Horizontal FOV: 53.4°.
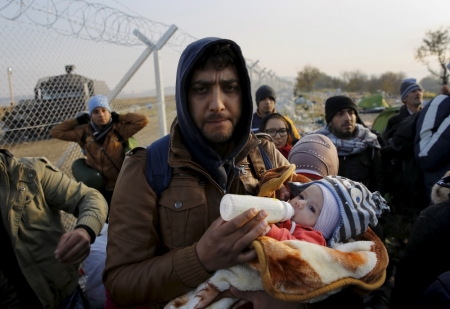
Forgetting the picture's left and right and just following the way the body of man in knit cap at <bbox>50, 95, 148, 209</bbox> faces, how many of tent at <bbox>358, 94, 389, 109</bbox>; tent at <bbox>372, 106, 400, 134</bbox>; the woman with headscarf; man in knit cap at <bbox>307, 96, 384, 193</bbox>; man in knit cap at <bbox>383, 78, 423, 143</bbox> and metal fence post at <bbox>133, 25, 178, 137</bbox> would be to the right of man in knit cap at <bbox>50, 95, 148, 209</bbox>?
0

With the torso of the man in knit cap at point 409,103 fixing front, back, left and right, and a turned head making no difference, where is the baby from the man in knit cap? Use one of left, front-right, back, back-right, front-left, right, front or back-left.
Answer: front-right

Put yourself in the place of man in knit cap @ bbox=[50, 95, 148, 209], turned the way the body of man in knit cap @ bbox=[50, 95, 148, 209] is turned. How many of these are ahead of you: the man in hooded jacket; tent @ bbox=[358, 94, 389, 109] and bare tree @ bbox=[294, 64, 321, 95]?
1

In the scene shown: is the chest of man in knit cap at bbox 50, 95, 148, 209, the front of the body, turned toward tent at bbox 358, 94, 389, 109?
no

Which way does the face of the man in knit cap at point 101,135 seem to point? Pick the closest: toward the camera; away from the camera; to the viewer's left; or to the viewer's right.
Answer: toward the camera

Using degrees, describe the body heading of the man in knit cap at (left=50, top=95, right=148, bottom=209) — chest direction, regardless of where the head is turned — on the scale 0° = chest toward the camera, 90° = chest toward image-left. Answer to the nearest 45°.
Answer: approximately 0°

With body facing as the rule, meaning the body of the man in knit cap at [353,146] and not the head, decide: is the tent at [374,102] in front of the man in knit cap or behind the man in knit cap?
behind

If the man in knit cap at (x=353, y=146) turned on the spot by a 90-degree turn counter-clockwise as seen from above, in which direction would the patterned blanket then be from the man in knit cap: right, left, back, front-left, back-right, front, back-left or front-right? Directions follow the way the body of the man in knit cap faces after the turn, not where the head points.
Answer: right

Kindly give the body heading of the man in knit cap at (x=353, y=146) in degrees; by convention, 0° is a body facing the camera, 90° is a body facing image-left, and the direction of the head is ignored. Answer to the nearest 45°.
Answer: approximately 0°

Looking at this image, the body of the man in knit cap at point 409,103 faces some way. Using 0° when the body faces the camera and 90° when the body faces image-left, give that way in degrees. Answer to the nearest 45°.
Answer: approximately 315°

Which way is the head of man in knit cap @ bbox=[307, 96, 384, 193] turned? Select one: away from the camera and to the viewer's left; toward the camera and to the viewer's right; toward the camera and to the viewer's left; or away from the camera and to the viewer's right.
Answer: toward the camera and to the viewer's right

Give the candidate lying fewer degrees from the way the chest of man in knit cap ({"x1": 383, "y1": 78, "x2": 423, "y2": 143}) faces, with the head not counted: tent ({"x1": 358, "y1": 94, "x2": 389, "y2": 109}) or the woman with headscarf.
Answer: the woman with headscarf

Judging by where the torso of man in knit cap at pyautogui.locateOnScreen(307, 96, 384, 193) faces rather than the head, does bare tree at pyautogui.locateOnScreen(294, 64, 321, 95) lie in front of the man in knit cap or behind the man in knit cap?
behind

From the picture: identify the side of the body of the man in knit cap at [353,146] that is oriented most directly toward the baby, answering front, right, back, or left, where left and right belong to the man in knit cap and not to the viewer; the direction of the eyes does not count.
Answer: front

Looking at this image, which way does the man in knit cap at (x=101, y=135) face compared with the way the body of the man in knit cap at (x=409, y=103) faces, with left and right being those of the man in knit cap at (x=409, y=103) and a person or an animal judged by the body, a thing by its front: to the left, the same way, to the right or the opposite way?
the same way

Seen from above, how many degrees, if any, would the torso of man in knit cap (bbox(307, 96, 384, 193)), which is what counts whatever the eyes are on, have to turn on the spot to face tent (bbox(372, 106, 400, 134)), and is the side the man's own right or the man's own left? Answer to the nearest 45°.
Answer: approximately 180°
